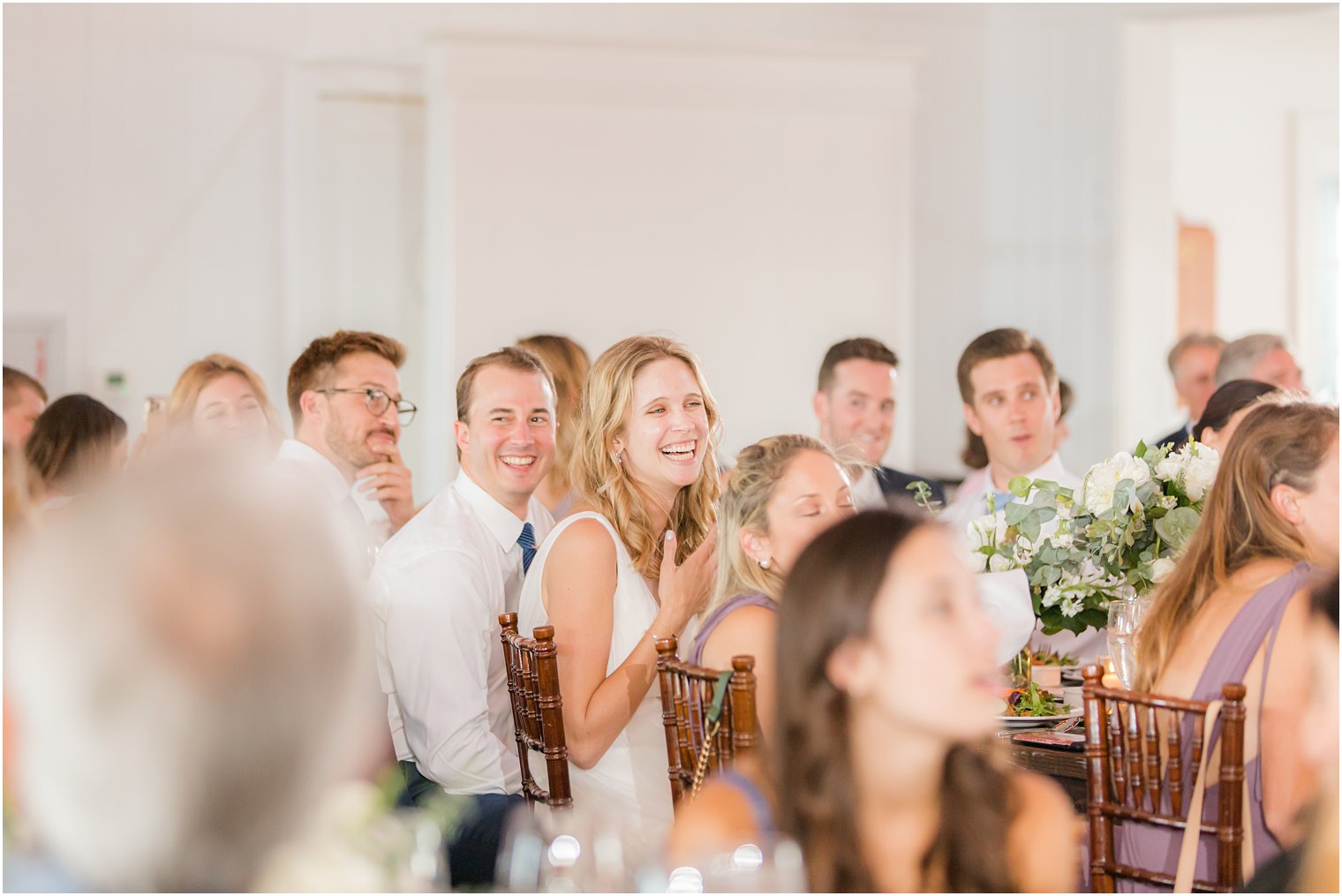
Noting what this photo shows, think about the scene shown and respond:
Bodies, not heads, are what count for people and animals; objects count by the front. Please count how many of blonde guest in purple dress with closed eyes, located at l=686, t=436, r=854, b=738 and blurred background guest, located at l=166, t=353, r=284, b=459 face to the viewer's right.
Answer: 1

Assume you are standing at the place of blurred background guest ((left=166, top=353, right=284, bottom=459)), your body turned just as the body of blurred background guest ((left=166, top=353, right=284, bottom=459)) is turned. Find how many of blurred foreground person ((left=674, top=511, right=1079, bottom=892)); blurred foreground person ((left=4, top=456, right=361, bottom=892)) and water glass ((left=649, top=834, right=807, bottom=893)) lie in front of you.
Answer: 3

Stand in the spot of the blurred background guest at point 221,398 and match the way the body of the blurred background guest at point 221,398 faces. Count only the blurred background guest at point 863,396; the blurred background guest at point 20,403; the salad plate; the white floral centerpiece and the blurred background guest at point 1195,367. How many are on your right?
1

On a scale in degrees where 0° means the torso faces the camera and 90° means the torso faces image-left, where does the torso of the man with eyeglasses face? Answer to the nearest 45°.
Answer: approximately 315°

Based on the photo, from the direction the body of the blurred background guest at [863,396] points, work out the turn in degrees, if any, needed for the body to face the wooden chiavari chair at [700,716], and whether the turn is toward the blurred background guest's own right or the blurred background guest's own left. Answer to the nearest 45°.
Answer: approximately 45° to the blurred background guest's own right

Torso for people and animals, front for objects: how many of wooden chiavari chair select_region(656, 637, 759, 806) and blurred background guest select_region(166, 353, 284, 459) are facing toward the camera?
1

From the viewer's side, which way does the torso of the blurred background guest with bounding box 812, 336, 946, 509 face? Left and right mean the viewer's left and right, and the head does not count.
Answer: facing the viewer and to the right of the viewer

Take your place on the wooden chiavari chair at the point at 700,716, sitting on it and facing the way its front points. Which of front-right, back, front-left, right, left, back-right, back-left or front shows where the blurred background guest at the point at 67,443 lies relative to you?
left

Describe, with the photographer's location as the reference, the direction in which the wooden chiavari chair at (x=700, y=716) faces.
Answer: facing away from the viewer and to the right of the viewer

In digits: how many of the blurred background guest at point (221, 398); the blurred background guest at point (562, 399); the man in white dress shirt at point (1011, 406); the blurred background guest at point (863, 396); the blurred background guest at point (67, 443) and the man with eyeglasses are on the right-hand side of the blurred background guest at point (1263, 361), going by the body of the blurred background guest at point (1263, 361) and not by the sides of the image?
6

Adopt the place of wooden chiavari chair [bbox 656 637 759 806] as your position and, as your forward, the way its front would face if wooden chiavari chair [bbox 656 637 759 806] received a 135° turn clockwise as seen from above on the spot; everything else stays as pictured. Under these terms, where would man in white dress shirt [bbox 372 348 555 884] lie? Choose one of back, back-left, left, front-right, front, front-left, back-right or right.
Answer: back-right

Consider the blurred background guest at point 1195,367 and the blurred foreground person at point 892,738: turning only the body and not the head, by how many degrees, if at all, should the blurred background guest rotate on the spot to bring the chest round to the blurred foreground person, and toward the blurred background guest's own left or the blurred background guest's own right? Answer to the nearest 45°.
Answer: approximately 45° to the blurred background guest's own right

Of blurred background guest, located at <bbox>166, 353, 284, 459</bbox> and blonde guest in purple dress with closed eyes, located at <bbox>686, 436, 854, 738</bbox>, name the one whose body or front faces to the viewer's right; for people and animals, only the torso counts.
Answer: blonde guest in purple dress with closed eyes, located at <bbox>686, 436, 854, 738</bbox>

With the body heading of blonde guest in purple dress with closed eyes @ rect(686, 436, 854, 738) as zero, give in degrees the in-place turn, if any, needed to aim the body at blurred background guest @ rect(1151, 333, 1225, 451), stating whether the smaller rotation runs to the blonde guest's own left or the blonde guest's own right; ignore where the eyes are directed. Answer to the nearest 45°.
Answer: approximately 45° to the blonde guest's own left

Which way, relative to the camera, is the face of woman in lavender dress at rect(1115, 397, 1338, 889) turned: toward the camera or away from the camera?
away from the camera

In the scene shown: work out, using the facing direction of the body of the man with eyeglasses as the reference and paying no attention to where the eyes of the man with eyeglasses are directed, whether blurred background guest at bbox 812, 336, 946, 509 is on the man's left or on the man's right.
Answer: on the man's left
